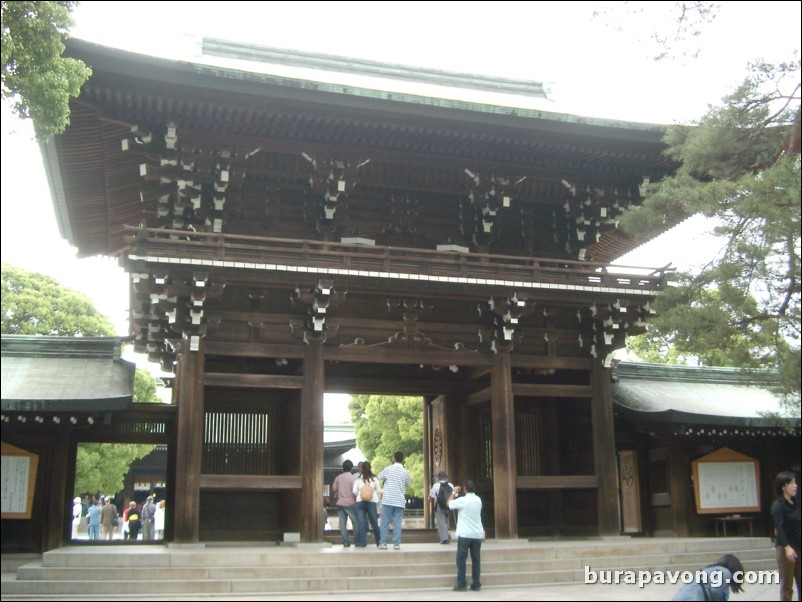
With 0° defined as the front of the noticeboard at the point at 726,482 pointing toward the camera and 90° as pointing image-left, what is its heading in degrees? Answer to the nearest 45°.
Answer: approximately 0°

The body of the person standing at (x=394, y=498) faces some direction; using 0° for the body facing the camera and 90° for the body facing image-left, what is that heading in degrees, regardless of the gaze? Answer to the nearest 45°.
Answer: approximately 180°

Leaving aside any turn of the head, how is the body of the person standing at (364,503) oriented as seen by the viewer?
away from the camera

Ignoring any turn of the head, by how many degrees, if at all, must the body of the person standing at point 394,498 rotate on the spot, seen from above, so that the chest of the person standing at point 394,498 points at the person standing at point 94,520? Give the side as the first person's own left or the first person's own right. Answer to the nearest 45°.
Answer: approximately 45° to the first person's own left

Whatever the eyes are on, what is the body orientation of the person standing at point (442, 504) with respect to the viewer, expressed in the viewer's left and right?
facing away from the viewer

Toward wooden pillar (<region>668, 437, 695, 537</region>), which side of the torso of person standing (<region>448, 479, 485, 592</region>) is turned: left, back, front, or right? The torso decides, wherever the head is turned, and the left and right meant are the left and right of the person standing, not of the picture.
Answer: right

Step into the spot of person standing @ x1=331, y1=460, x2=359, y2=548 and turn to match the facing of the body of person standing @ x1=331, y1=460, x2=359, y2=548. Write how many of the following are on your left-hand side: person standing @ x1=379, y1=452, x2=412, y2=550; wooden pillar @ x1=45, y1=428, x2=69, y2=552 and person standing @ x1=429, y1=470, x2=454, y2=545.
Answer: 1

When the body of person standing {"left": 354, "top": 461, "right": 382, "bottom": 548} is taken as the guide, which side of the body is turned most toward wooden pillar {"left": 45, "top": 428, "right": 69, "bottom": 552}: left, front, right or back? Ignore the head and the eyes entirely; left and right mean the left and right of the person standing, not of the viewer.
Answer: left

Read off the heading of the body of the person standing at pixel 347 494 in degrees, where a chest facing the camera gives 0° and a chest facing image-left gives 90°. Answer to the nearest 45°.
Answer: approximately 180°

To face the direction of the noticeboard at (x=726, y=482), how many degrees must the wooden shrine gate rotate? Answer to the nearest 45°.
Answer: approximately 90° to its left
